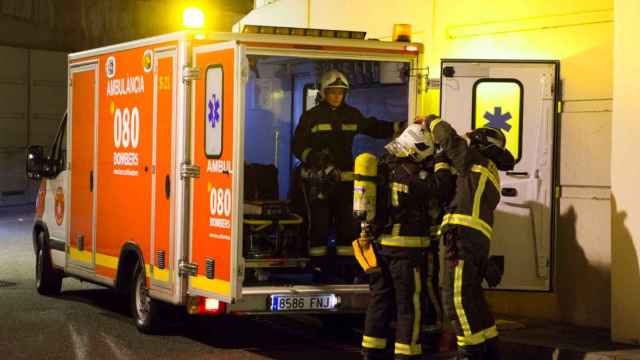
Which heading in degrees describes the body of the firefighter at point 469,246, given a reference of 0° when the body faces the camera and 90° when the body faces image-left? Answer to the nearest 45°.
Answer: approximately 135°

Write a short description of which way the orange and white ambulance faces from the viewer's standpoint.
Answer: facing away from the viewer and to the left of the viewer

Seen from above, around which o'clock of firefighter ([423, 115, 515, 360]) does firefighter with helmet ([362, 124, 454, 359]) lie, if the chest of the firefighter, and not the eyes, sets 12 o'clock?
The firefighter with helmet is roughly at 11 o'clock from the firefighter.

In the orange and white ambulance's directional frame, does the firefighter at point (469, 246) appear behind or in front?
behind

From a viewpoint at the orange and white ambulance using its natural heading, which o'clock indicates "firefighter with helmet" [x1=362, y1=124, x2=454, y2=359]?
The firefighter with helmet is roughly at 6 o'clock from the orange and white ambulance.
